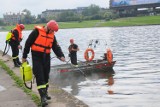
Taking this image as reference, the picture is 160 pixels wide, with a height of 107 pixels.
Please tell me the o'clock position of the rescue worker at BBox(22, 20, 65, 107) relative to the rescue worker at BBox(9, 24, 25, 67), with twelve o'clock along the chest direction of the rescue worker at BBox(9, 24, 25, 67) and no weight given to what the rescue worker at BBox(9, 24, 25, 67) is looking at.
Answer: the rescue worker at BBox(22, 20, 65, 107) is roughly at 3 o'clock from the rescue worker at BBox(9, 24, 25, 67).

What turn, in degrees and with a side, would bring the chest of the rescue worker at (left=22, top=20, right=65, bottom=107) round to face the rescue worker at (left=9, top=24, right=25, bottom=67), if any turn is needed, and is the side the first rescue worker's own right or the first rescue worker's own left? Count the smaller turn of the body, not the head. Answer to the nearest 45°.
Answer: approximately 135° to the first rescue worker's own left

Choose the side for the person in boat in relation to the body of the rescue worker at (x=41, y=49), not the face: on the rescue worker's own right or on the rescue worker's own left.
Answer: on the rescue worker's own left

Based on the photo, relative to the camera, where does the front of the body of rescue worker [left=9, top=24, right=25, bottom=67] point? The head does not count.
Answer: to the viewer's right

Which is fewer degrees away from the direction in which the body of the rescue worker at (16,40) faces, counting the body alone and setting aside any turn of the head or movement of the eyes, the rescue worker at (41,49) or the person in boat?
the person in boat

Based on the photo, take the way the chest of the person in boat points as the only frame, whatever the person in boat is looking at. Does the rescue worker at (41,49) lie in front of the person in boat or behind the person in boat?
in front

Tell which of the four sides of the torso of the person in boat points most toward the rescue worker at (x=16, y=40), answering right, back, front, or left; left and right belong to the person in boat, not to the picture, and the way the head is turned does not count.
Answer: front

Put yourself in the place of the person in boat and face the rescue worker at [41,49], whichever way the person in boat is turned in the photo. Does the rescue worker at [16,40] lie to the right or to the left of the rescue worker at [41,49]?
right

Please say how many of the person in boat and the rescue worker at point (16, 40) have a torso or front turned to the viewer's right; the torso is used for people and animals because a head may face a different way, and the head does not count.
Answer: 1

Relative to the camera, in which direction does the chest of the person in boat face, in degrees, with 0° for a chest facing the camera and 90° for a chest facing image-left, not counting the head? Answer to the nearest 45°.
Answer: approximately 45°
